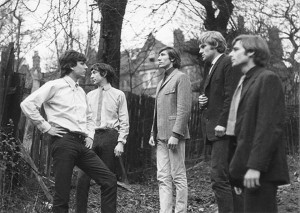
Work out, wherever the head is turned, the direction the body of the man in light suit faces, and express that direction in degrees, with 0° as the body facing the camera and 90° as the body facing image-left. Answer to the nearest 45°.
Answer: approximately 45°

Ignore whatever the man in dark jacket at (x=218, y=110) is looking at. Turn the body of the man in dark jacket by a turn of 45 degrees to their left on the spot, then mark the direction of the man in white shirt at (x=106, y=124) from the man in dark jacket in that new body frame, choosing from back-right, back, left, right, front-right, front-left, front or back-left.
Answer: right

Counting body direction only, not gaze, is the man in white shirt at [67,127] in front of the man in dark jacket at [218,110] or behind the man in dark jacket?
in front

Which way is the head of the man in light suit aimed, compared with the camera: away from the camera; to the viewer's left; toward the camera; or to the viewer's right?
to the viewer's left

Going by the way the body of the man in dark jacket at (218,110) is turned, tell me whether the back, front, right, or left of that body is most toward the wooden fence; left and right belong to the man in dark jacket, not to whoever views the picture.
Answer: right

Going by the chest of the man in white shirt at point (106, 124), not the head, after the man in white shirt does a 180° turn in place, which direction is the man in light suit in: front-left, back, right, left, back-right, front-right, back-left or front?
right

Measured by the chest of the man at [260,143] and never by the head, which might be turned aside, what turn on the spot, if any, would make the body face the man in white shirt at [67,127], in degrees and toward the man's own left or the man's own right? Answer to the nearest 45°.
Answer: approximately 45° to the man's own right

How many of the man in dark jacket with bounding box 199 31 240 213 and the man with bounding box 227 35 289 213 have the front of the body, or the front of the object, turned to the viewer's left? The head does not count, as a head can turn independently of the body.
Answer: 2

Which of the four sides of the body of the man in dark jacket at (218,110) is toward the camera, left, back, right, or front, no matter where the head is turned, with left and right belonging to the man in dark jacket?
left

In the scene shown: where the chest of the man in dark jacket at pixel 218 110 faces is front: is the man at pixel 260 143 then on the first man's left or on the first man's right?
on the first man's left

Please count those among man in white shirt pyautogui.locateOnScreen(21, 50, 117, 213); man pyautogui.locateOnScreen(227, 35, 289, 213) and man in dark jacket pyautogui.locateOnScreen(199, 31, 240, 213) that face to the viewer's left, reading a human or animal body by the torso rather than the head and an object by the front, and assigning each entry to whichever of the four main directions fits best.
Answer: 2

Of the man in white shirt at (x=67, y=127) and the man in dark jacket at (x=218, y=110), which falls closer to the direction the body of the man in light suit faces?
the man in white shirt

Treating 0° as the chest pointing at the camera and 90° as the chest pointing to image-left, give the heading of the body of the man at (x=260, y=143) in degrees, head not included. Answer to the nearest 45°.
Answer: approximately 90°

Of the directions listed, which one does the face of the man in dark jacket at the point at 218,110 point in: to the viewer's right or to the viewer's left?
to the viewer's left
